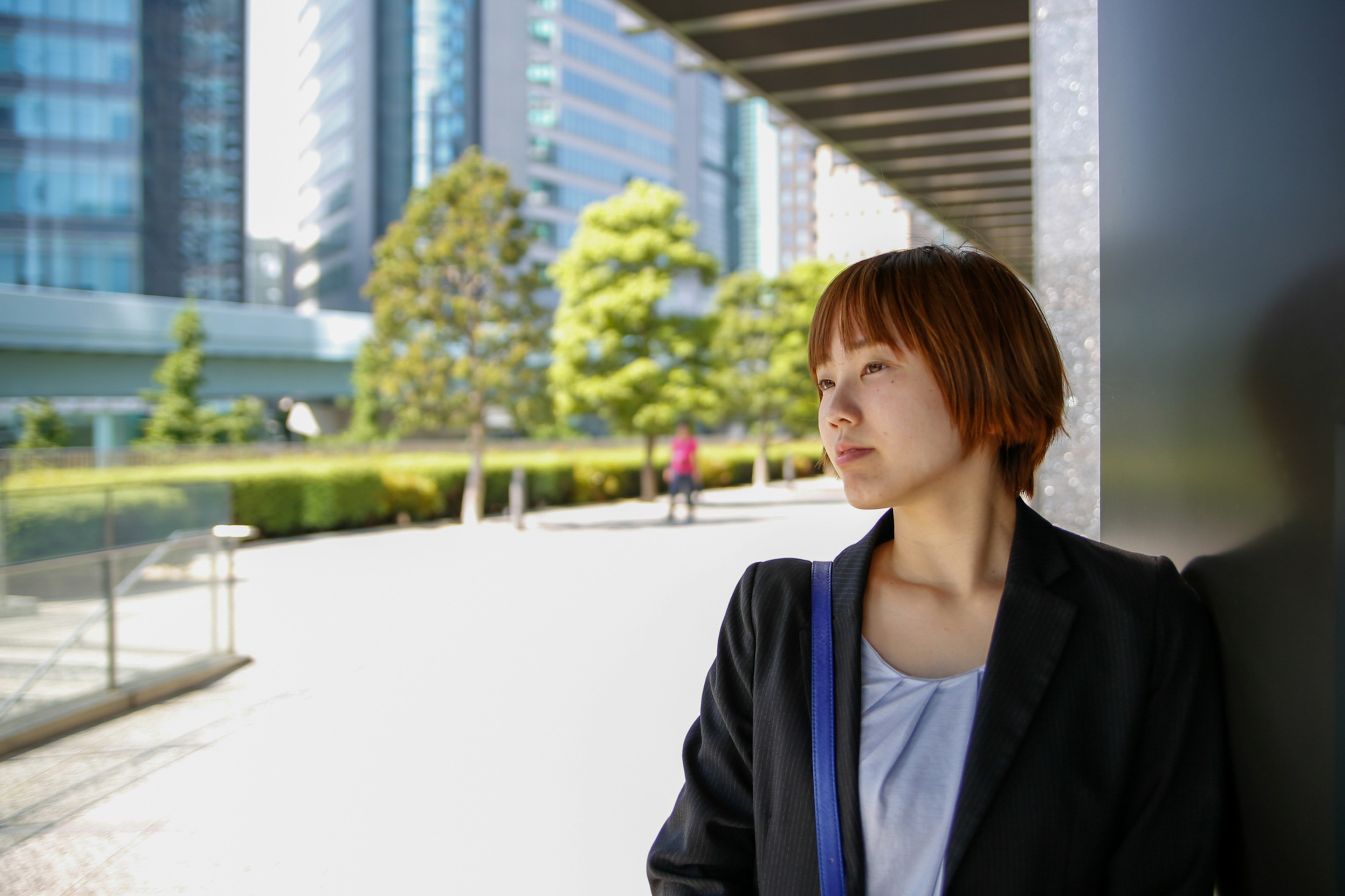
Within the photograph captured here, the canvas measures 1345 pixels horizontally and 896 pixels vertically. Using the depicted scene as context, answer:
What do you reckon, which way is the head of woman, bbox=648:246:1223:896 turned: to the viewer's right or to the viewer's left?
to the viewer's left

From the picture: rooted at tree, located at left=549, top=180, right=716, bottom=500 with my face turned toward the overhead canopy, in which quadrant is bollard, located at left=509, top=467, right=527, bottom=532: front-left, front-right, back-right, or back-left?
front-right

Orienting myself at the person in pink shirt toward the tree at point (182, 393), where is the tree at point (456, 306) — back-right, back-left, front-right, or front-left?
front-left
